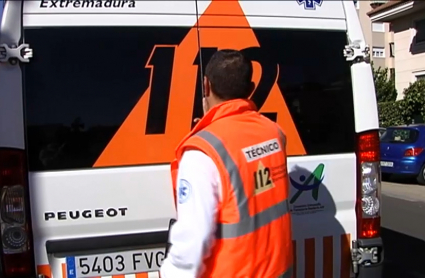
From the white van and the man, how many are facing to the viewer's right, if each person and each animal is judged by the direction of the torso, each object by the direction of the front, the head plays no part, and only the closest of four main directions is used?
0

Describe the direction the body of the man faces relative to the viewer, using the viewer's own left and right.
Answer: facing away from the viewer and to the left of the viewer

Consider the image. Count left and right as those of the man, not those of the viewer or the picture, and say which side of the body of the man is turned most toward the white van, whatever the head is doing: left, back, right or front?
front

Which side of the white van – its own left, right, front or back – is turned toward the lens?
back

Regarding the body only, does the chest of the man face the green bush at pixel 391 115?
no

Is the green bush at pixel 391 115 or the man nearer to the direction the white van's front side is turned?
the green bush

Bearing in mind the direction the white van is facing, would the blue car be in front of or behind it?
in front

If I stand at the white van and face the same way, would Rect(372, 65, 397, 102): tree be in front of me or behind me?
in front

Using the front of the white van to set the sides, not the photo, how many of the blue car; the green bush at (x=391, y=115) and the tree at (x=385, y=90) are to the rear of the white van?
0

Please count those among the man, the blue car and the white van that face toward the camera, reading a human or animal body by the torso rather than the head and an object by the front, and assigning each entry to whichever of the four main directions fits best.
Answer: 0
